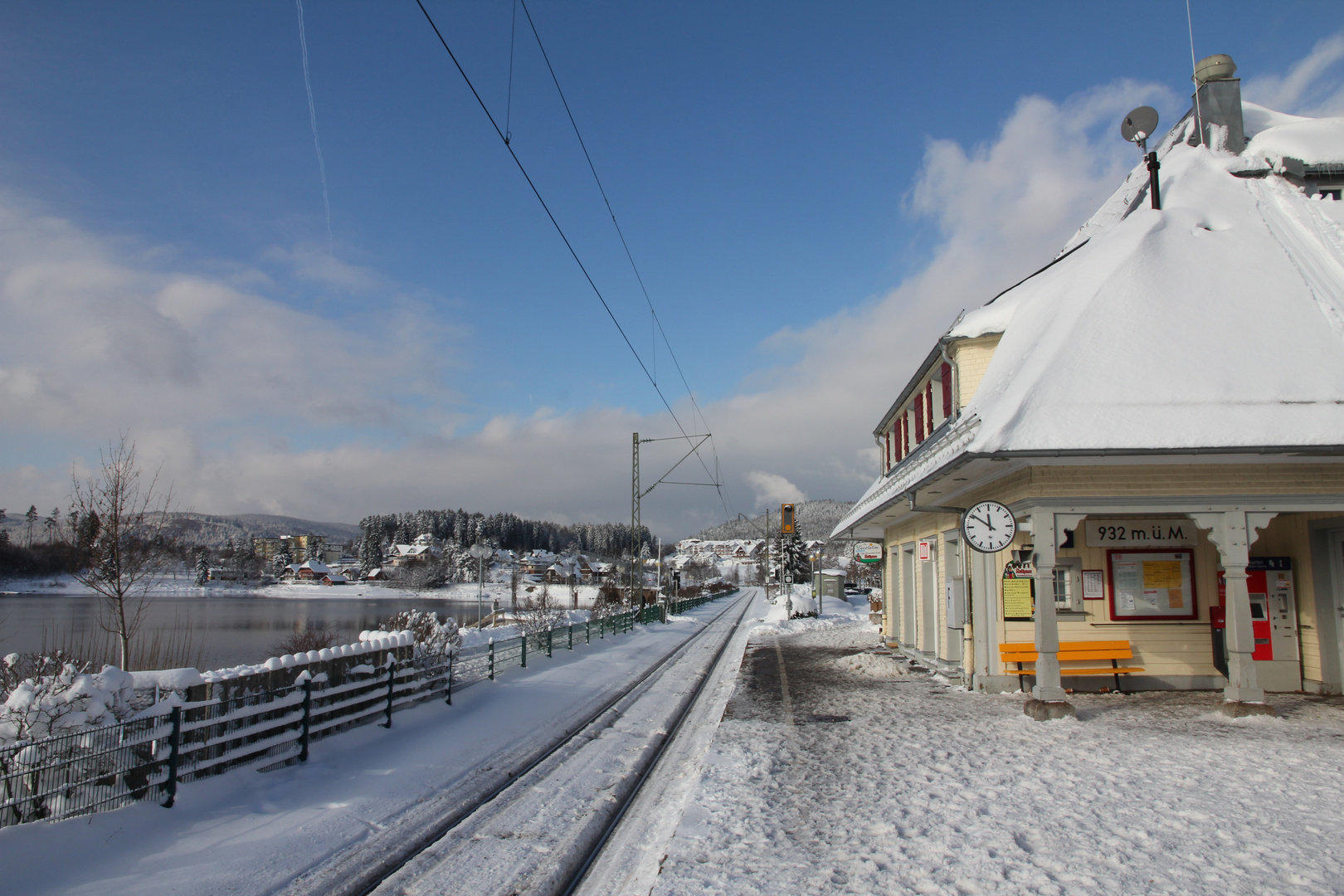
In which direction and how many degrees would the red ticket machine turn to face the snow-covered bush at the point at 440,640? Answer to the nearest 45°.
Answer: approximately 45° to its right

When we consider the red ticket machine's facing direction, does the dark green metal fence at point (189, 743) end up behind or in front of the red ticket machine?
in front

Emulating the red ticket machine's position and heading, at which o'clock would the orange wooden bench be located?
The orange wooden bench is roughly at 2 o'clock from the red ticket machine.

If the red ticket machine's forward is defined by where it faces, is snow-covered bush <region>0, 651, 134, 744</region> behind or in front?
in front

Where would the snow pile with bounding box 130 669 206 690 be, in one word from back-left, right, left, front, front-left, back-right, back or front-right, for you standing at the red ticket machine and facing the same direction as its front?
front-right

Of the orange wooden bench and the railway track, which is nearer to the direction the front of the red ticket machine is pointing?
the railway track
